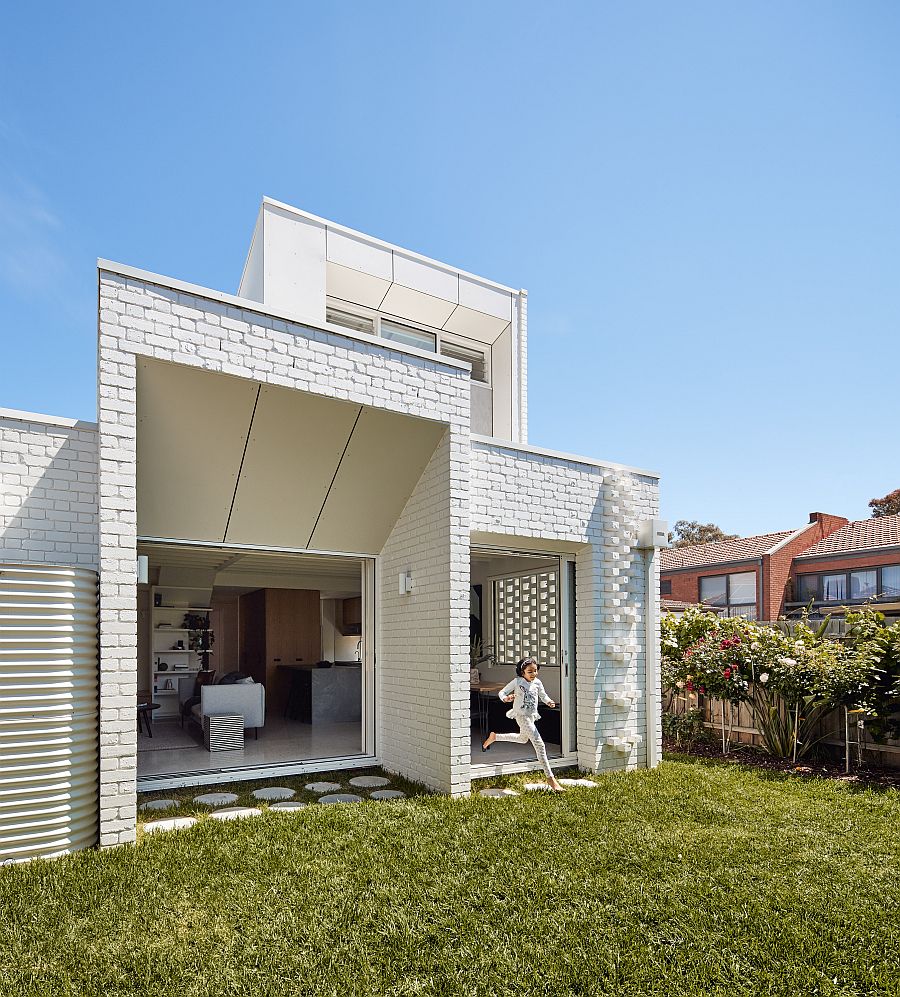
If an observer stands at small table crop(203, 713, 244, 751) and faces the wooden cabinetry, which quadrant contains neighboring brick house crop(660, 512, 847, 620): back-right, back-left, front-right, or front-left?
front-right

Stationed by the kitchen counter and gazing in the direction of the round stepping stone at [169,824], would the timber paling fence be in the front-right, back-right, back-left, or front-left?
front-left

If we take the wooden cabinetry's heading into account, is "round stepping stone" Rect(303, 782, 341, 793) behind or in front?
in front

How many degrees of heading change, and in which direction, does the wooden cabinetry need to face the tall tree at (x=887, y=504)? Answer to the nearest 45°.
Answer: approximately 135° to its left

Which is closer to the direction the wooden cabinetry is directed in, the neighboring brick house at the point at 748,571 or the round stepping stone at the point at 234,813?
the round stepping stone

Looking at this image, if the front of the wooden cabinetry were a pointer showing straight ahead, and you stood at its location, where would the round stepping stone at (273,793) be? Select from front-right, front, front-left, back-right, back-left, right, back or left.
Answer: front

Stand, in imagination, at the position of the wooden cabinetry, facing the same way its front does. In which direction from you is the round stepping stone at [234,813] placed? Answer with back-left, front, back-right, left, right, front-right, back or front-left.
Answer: front

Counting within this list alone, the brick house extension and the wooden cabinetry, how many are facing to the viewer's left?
0

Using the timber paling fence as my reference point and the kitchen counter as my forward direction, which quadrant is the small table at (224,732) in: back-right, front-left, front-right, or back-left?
front-left

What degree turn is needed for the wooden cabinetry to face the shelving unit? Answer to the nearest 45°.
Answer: approximately 90° to its right

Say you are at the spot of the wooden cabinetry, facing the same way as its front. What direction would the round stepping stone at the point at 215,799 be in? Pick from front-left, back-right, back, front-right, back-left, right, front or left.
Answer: front

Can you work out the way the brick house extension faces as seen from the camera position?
facing the viewer and to the right of the viewer

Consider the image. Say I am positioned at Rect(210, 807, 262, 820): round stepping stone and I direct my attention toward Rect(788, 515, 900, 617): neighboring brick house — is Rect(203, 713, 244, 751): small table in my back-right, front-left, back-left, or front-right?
front-left

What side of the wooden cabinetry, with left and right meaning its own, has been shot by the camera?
front
